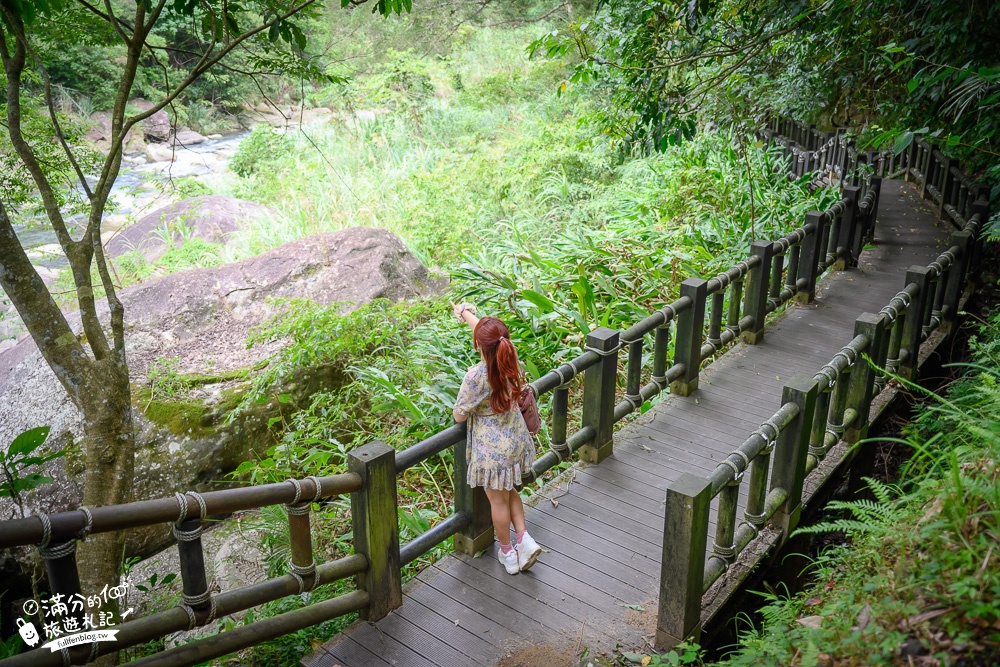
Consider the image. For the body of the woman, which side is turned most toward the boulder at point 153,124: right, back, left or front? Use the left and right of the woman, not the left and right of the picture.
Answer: front

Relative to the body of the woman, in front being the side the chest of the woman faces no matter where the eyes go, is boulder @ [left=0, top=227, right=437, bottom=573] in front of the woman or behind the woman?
in front

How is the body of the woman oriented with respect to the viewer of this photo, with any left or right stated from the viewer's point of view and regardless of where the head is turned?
facing away from the viewer and to the left of the viewer

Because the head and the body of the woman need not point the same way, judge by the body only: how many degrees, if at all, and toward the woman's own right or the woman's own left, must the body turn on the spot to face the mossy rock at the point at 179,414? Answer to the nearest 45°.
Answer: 0° — they already face it

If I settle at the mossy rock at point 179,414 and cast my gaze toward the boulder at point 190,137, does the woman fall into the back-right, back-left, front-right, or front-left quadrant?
back-right

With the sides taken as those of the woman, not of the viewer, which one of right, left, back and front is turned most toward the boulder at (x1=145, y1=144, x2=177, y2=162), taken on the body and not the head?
front

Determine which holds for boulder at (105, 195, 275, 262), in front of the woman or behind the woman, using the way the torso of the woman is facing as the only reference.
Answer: in front

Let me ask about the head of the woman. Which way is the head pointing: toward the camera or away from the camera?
away from the camera
